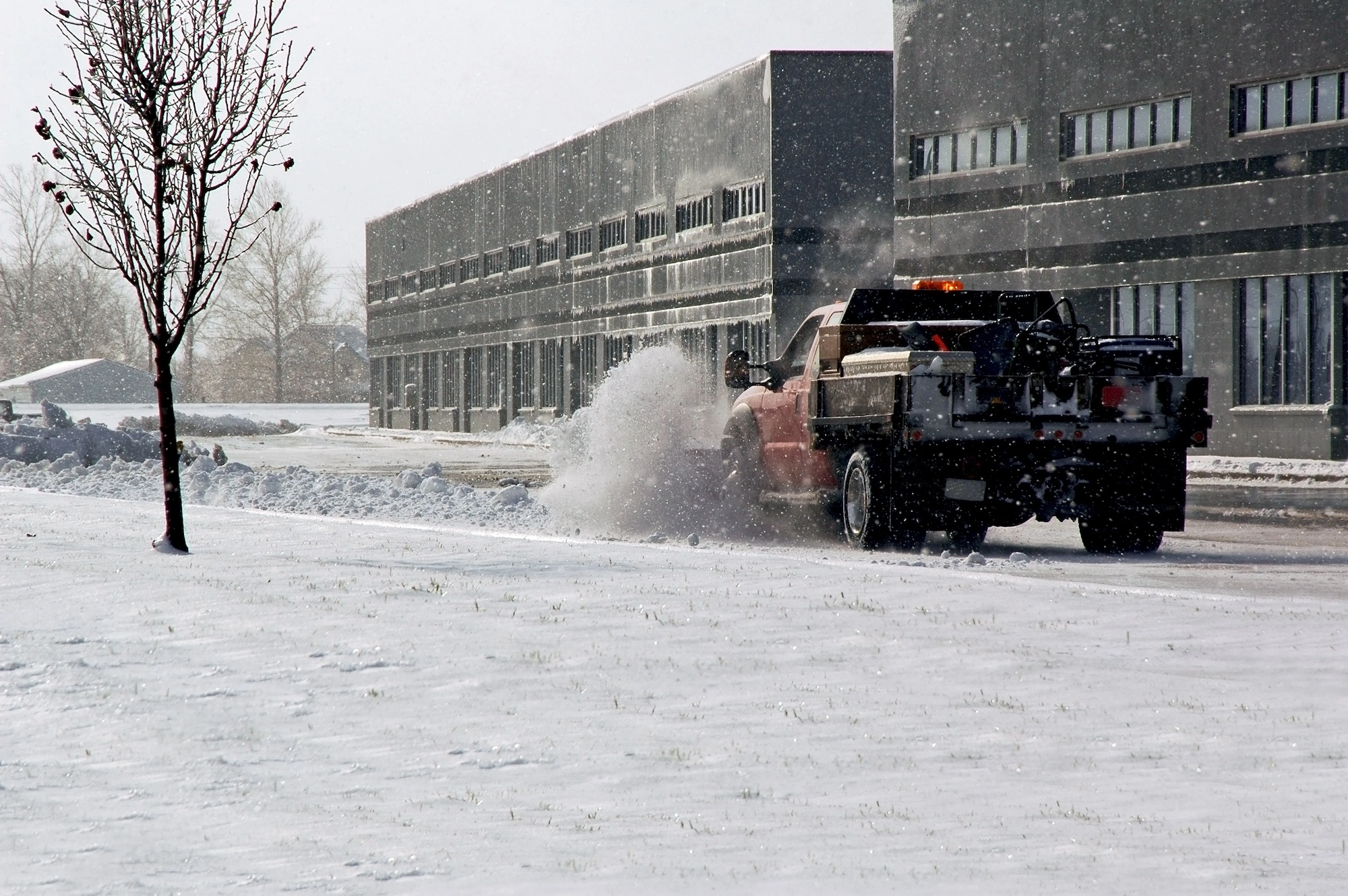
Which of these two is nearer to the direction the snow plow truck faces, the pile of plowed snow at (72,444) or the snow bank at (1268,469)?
the pile of plowed snow

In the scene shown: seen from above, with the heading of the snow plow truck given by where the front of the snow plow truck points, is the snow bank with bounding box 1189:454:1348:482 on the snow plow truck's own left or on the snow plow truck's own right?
on the snow plow truck's own right

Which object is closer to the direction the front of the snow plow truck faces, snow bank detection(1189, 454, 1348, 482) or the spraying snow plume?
the spraying snow plume

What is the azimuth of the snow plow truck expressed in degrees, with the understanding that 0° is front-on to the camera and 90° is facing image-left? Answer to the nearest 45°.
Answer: approximately 135°

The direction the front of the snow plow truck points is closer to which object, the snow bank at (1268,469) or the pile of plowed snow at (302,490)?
the pile of plowed snow

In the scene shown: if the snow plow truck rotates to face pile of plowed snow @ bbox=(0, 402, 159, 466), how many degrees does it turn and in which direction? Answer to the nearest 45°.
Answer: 0° — it already faces it

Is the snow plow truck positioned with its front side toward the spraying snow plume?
yes
